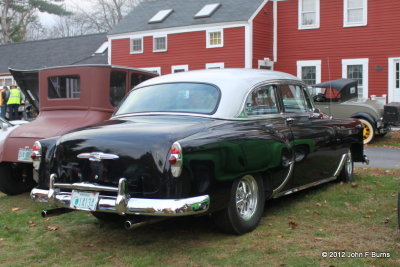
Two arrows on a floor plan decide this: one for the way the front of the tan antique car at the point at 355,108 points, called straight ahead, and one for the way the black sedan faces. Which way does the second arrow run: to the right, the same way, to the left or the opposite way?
to the right

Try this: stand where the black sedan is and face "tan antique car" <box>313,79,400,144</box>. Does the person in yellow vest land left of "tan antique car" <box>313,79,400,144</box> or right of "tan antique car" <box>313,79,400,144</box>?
left

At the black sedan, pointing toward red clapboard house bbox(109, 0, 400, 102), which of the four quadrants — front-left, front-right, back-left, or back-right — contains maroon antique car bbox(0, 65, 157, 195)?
front-left

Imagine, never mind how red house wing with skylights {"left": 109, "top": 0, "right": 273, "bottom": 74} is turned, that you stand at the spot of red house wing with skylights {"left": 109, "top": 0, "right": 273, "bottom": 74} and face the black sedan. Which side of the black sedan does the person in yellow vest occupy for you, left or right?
right

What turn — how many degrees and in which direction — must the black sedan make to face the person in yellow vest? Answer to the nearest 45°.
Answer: approximately 90° to its left

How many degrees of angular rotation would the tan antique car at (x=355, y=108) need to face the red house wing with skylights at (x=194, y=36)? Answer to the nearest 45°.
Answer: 0° — it already faces it

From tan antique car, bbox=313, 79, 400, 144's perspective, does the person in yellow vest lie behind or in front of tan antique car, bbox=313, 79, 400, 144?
in front

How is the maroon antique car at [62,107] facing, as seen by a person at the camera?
facing away from the viewer and to the right of the viewer

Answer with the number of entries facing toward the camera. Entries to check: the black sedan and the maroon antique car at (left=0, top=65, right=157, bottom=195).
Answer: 0

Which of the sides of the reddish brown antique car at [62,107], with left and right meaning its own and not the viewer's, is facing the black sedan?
right

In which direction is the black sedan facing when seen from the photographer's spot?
facing away from the viewer and to the right of the viewer

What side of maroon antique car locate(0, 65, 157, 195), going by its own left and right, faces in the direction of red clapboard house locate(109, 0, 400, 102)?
front

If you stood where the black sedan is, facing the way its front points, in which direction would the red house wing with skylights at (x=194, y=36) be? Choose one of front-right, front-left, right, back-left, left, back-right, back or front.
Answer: front-left

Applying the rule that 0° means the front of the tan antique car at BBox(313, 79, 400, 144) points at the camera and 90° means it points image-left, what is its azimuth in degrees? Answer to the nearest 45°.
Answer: approximately 135°

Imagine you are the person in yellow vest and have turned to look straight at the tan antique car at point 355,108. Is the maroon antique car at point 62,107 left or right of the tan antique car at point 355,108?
right

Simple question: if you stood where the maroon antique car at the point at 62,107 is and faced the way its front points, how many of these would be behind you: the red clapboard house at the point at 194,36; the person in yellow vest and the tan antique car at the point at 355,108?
0

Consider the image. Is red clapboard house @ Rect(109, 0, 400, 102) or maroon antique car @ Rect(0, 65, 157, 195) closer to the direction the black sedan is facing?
the red clapboard house
